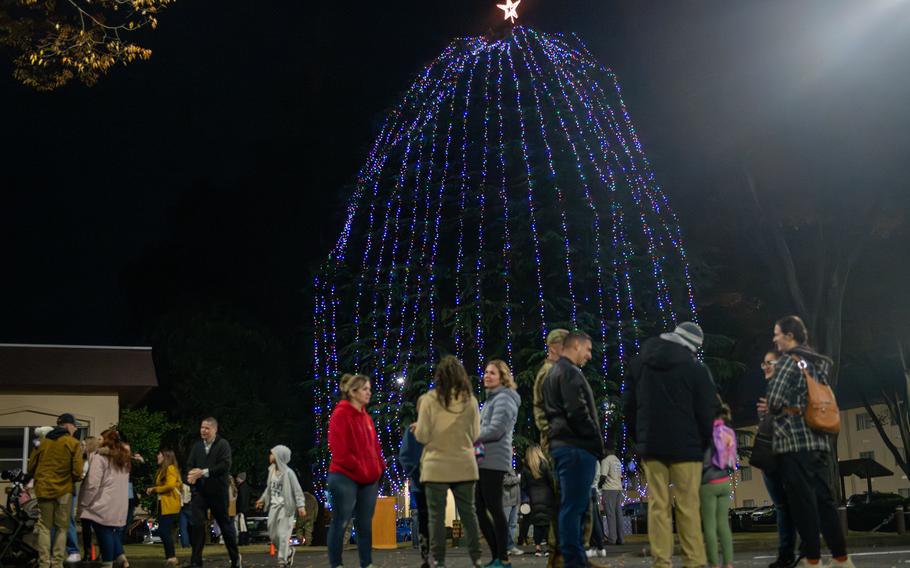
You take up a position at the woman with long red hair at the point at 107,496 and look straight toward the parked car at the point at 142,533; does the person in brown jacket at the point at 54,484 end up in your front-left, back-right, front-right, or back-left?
back-left

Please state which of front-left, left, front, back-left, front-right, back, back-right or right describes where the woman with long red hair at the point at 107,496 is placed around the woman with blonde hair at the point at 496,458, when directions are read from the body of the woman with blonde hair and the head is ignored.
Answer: front-right

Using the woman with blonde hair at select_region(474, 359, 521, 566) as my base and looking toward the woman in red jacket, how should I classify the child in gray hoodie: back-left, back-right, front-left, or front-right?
front-right

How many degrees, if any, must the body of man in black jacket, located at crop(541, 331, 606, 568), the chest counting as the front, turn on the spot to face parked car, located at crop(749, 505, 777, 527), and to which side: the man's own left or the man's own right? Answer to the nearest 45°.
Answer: approximately 90° to the man's own left

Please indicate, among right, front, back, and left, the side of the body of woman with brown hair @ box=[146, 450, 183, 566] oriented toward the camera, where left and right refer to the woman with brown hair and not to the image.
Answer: left

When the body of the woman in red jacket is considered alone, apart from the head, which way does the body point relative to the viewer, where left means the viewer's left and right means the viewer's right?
facing the viewer and to the right of the viewer

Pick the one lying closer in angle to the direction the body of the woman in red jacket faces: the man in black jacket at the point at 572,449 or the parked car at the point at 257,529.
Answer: the man in black jacket

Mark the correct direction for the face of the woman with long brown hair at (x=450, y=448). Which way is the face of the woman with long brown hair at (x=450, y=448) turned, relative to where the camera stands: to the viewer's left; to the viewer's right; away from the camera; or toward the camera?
away from the camera
